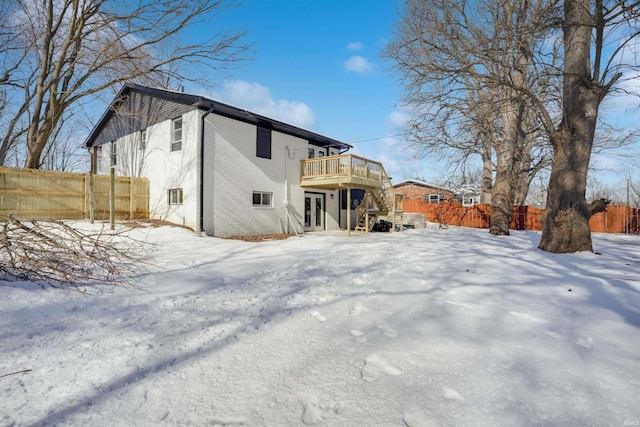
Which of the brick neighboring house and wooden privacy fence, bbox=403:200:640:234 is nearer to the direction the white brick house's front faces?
the brick neighboring house

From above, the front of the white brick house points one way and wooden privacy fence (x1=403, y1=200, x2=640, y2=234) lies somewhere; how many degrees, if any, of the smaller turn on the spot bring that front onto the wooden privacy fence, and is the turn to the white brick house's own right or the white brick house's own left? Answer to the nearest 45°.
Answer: approximately 135° to the white brick house's own right

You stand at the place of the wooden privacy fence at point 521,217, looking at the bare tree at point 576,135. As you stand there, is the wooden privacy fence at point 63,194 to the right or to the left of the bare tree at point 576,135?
right

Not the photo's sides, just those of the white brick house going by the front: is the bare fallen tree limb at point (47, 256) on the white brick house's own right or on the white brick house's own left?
on the white brick house's own left

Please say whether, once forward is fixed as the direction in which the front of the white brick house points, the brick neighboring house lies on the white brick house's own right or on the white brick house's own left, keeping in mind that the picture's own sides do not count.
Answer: on the white brick house's own right

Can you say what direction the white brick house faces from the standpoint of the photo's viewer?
facing away from the viewer and to the left of the viewer
